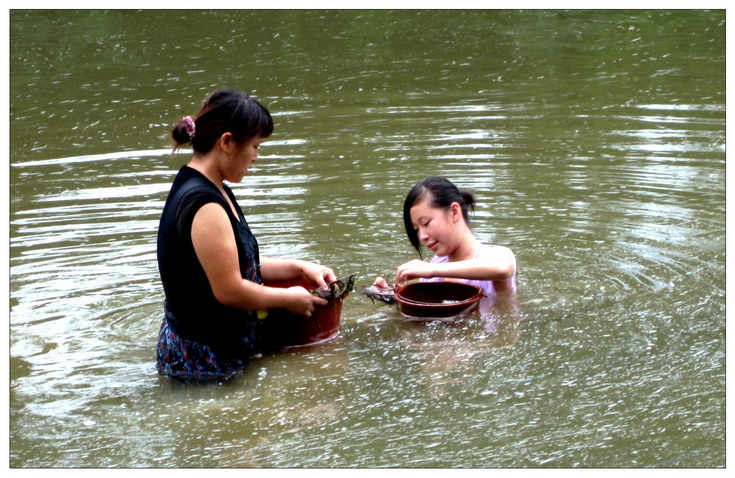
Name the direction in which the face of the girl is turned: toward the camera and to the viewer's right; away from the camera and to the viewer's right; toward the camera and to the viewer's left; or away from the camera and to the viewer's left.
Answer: toward the camera and to the viewer's left

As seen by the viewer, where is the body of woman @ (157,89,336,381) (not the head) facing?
to the viewer's right

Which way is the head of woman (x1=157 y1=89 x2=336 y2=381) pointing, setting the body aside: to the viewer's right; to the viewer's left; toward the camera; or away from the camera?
to the viewer's right

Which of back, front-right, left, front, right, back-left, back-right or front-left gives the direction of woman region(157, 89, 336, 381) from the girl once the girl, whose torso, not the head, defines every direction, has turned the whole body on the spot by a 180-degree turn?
back

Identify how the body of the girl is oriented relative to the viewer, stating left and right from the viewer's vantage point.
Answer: facing the viewer and to the left of the viewer
